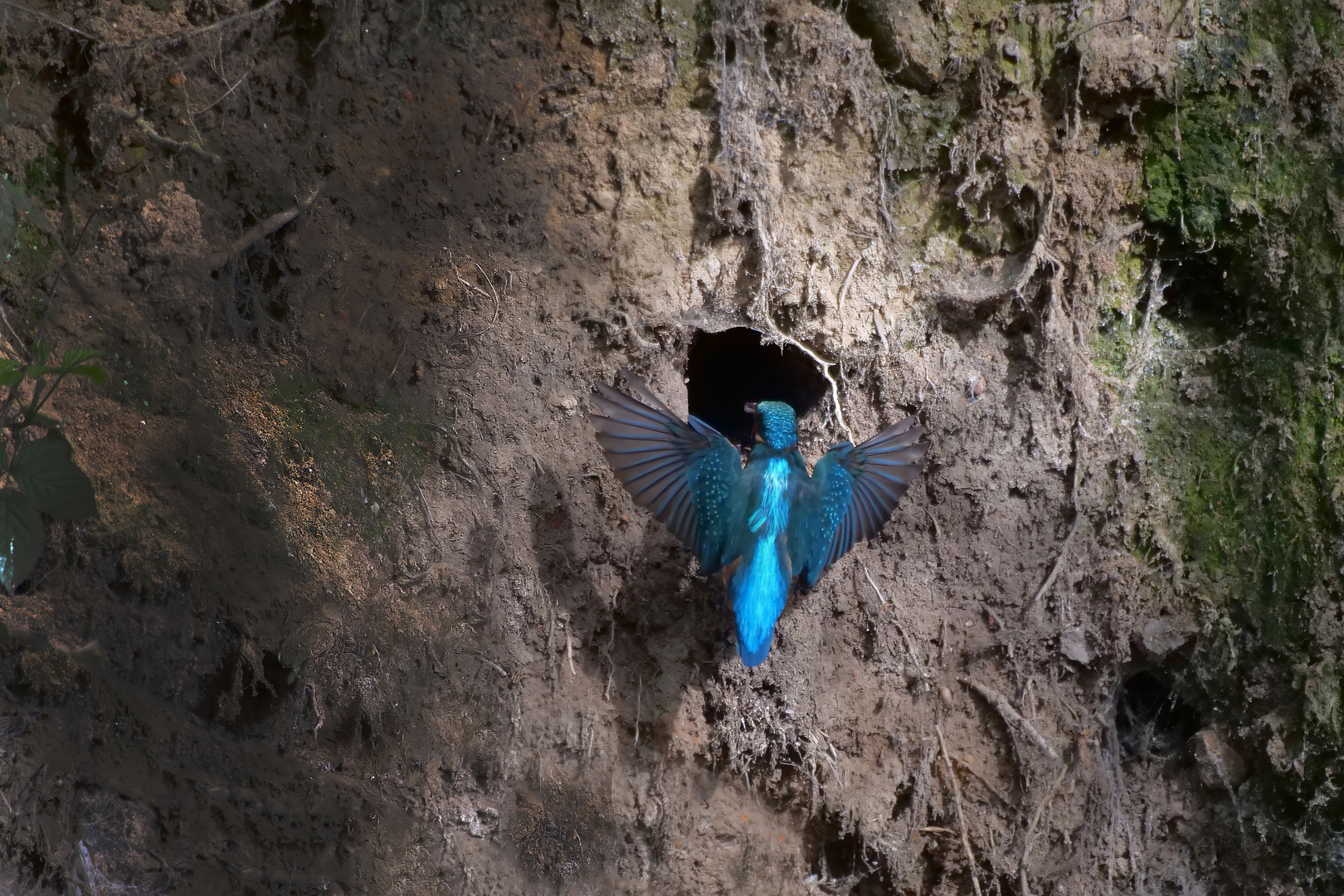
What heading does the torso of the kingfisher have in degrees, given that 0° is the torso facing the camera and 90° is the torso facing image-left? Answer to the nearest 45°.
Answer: approximately 180°

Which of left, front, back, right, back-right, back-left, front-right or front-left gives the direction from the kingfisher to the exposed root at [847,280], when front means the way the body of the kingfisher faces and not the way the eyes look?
front

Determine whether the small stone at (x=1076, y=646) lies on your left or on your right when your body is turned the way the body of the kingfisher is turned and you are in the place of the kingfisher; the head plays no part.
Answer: on your right

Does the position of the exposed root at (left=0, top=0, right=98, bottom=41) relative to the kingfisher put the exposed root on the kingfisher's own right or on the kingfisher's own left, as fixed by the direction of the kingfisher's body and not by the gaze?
on the kingfisher's own left

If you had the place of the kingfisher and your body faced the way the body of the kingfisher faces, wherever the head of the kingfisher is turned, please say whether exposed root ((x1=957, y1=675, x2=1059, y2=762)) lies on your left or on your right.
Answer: on your right

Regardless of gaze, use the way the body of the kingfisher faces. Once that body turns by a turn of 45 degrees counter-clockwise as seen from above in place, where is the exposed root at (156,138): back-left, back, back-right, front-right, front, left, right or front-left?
front-left

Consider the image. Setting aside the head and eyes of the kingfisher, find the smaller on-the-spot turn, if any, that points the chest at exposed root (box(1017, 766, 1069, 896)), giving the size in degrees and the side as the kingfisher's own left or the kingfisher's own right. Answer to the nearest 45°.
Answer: approximately 90° to the kingfisher's own right

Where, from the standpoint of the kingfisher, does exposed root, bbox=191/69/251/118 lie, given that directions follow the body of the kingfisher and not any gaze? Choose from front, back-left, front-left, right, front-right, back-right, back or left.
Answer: left

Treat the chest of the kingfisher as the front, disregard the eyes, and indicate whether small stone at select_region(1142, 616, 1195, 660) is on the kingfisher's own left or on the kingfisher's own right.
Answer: on the kingfisher's own right

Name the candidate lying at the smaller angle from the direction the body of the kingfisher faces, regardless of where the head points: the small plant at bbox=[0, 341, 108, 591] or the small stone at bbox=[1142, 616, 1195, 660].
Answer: the small stone
